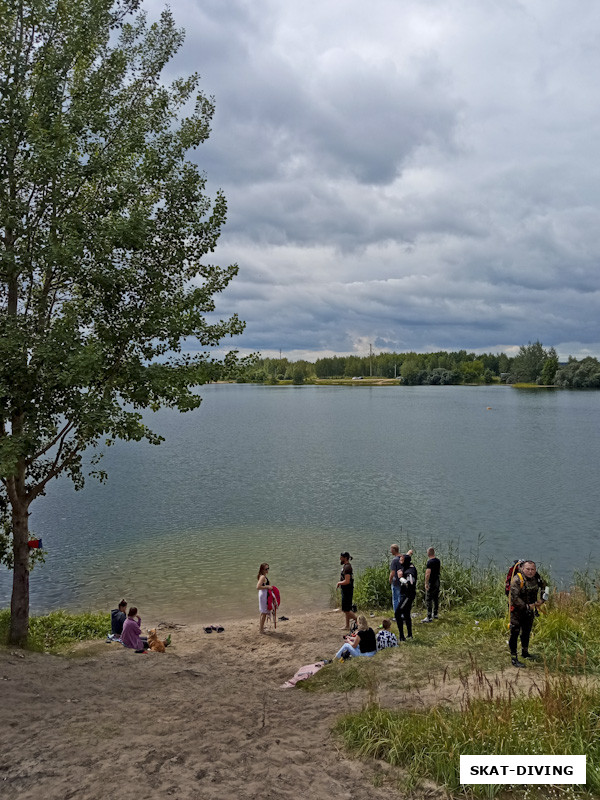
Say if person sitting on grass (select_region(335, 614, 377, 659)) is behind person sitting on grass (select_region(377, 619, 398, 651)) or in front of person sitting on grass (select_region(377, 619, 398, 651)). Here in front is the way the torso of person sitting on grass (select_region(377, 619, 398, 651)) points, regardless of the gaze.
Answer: behind

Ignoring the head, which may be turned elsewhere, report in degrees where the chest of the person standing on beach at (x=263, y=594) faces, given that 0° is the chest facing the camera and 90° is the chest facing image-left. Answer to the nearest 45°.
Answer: approximately 270°

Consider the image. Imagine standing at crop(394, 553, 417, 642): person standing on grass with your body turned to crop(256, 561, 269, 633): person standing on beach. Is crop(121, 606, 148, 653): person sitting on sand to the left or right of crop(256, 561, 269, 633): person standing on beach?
left

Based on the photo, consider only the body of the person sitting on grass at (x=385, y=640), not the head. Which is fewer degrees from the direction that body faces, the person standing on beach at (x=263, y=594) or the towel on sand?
the person standing on beach

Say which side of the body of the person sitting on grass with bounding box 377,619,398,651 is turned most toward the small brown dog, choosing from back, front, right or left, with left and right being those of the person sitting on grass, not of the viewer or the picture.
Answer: left

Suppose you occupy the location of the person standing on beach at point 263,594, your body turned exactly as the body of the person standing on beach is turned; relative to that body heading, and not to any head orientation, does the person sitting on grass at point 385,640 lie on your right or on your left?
on your right

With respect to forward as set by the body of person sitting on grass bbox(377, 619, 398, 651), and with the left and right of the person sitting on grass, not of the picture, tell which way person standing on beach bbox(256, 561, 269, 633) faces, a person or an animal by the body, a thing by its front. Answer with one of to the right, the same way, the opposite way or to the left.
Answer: to the right

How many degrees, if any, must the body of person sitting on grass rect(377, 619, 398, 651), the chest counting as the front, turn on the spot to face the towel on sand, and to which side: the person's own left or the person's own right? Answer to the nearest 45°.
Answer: approximately 135° to the person's own left

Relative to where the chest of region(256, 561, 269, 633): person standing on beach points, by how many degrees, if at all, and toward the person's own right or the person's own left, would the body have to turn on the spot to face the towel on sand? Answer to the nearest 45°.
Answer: approximately 90° to the person's own right

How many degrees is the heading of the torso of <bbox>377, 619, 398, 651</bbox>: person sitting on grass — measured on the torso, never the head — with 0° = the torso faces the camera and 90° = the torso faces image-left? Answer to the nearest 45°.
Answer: approximately 180°
